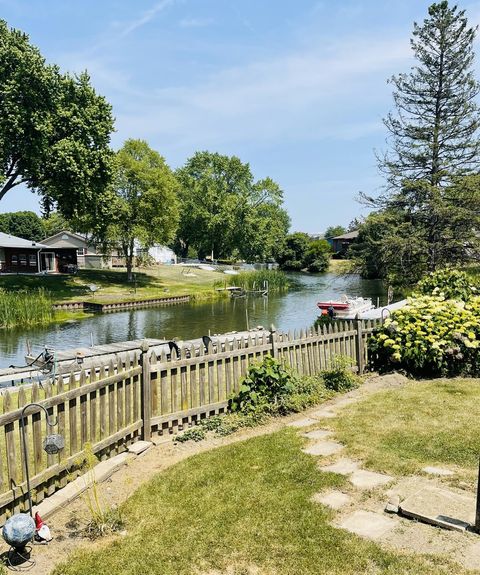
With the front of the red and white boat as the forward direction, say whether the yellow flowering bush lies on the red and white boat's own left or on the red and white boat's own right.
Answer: on the red and white boat's own left

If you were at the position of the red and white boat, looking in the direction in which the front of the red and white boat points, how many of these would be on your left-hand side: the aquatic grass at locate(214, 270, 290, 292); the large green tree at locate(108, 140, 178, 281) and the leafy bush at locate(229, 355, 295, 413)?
1

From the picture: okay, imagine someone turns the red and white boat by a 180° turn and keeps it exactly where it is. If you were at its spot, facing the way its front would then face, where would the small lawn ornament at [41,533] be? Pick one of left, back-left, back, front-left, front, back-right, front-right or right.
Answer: right

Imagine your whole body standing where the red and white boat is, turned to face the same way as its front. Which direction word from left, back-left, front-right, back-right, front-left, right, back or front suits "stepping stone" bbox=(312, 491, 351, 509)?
left

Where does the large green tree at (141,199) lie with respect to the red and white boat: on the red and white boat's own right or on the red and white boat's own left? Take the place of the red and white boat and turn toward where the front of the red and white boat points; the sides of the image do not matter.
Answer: on the red and white boat's own right

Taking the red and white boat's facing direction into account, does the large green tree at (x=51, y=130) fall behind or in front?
in front

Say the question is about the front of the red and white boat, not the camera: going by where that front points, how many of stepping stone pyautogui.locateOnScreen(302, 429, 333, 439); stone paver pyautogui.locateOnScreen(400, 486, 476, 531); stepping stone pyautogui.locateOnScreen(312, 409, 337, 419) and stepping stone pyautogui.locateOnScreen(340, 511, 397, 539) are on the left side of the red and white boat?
4

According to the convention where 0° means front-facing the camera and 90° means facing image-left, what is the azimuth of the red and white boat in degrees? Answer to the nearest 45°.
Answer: approximately 90°
